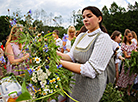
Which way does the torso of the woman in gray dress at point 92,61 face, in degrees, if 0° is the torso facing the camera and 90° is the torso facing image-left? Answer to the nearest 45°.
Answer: approximately 45°
